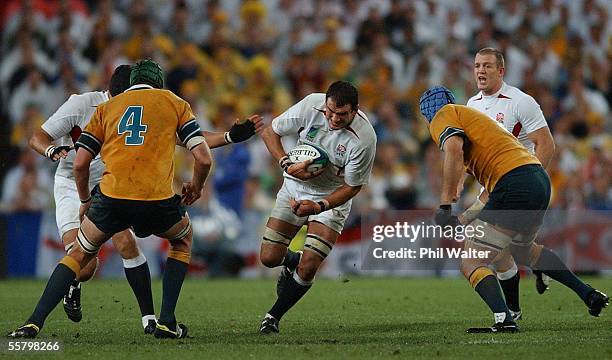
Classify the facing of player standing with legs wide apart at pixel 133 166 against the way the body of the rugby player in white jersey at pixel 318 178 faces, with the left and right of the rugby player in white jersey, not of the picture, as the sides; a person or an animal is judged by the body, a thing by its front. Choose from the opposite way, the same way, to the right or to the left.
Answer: the opposite way

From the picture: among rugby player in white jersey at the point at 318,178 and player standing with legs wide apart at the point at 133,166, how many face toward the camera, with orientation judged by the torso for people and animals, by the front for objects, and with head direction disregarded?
1

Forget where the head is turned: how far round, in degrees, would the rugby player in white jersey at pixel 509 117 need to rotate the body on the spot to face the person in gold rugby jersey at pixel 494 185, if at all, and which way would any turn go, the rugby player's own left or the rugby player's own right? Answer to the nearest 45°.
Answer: approximately 45° to the rugby player's own left

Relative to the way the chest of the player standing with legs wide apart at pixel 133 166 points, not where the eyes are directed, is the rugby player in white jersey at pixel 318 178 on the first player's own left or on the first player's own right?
on the first player's own right

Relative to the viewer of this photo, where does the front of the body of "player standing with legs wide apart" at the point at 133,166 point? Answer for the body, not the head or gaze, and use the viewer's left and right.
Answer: facing away from the viewer

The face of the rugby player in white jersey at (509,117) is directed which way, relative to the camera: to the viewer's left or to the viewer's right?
to the viewer's left

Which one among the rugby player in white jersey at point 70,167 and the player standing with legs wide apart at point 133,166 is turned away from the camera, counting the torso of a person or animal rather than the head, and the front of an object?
the player standing with legs wide apart

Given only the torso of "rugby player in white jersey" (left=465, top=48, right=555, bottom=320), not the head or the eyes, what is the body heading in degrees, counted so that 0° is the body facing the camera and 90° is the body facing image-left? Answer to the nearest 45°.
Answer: approximately 45°

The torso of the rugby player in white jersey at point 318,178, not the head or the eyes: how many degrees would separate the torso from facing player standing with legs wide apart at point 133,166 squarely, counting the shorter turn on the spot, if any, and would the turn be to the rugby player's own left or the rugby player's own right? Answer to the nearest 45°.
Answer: approximately 45° to the rugby player's own right
